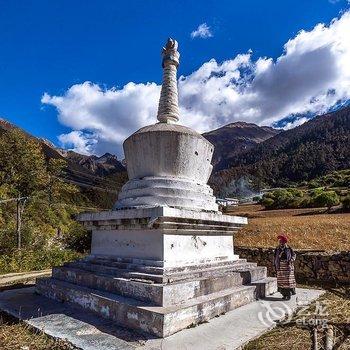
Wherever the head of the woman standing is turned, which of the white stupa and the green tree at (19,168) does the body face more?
the white stupa

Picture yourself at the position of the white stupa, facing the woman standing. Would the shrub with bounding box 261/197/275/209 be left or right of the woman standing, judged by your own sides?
left

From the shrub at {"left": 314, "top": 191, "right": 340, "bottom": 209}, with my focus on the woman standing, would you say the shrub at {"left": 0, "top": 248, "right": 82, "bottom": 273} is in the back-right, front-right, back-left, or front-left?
front-right

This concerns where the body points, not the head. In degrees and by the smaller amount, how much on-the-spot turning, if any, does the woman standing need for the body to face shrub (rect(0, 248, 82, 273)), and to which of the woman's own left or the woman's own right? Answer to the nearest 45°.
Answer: approximately 135° to the woman's own right

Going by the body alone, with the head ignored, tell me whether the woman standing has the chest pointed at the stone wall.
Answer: no

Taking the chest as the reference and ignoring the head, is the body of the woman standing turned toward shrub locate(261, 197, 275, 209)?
no

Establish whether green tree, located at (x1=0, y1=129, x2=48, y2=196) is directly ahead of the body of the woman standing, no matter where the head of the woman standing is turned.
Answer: no

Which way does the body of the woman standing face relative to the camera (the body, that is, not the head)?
toward the camera

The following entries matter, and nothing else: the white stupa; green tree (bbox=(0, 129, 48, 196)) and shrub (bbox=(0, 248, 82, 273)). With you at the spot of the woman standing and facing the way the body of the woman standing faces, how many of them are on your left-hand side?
0

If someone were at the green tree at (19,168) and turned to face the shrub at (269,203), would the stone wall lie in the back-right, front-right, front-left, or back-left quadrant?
front-right

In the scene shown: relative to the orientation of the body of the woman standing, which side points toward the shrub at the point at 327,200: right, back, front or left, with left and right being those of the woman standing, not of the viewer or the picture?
back

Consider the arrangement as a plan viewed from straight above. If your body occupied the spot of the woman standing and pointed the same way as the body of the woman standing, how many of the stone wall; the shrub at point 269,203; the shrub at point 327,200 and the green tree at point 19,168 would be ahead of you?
0
